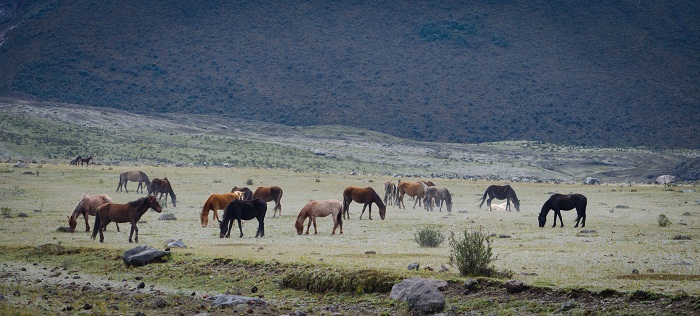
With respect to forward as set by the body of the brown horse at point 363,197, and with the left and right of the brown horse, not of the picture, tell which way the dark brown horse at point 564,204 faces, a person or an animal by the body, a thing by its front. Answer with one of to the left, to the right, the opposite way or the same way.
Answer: the opposite way

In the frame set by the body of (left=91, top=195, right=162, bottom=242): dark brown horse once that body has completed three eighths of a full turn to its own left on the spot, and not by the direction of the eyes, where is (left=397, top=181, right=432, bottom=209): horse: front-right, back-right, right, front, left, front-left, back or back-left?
right

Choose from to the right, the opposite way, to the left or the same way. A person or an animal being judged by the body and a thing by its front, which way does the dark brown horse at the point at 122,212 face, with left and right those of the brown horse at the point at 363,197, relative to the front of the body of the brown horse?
the same way

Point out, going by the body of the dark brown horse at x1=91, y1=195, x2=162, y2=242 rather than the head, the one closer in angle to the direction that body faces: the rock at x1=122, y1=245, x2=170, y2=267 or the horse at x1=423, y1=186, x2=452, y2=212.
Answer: the horse

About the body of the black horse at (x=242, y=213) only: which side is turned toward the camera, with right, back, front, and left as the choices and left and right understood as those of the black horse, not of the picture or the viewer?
left

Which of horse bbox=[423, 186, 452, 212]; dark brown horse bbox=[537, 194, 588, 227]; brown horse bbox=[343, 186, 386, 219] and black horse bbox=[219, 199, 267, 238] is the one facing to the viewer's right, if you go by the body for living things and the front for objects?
the brown horse

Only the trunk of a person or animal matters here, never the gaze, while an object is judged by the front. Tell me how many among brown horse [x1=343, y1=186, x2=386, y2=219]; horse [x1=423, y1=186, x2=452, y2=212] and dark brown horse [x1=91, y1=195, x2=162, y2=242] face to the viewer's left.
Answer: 1

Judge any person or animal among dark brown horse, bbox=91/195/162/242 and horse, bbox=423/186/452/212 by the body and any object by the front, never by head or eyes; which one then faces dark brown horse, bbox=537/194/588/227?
dark brown horse, bbox=91/195/162/242

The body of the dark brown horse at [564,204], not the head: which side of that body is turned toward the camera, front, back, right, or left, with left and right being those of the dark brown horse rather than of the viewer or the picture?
left

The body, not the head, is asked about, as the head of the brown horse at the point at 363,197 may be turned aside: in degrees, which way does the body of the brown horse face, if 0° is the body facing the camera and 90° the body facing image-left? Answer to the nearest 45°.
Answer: approximately 270°

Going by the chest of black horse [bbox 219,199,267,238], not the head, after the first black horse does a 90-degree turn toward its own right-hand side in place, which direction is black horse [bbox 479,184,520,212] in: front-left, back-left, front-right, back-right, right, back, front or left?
front-right

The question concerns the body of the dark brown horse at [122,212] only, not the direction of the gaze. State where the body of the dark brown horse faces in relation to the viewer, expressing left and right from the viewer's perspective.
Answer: facing to the right of the viewer
